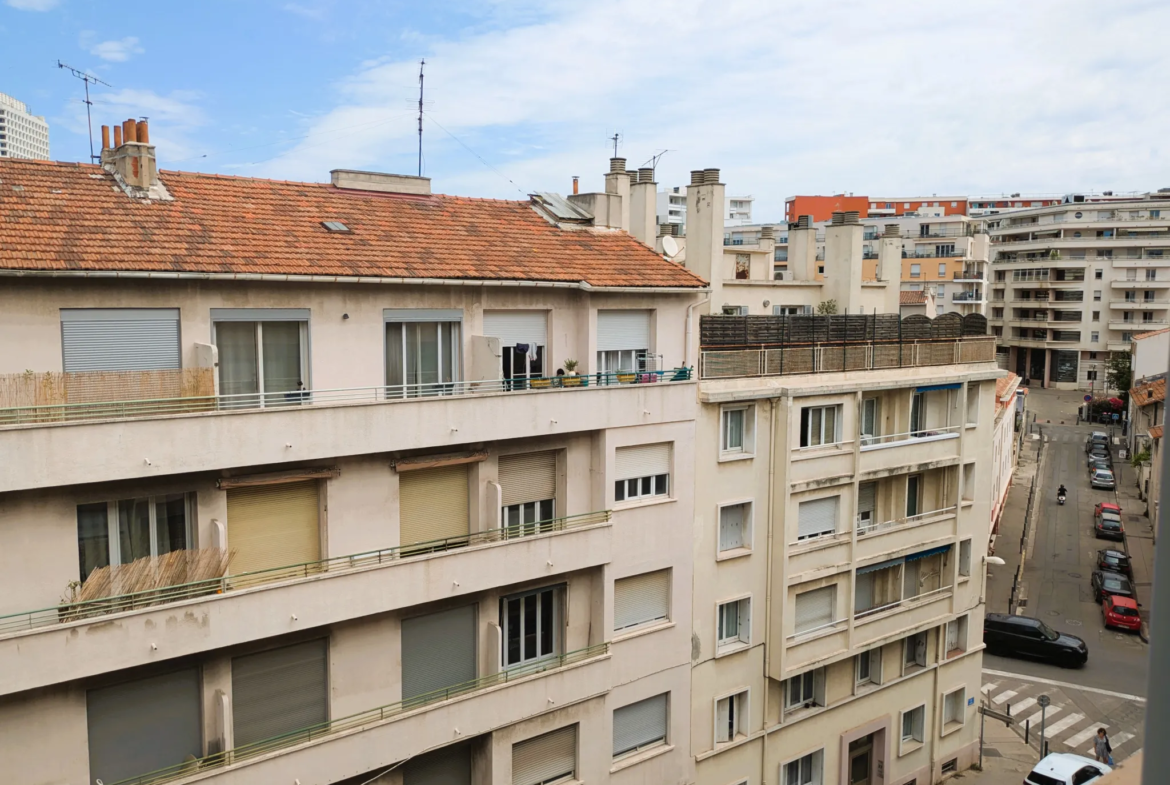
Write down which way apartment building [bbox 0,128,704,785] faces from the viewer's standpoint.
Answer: facing the viewer and to the right of the viewer

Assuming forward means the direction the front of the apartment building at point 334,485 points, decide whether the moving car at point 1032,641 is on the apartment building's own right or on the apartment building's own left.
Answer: on the apartment building's own left

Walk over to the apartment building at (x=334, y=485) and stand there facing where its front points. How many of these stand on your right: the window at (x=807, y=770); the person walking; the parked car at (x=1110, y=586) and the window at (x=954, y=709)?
0

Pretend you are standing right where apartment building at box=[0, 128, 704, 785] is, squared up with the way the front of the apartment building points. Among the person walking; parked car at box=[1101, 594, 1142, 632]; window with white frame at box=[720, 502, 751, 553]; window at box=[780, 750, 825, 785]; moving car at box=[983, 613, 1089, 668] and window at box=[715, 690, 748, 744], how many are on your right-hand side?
0

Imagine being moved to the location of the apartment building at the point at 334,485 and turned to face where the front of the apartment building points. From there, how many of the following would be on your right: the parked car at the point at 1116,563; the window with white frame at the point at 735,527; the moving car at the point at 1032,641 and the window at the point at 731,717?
0

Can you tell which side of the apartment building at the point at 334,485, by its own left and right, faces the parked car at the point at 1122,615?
left

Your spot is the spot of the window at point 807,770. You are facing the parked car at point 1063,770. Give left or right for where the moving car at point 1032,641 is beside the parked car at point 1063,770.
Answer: left

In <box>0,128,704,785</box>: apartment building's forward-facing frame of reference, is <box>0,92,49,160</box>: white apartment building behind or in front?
behind

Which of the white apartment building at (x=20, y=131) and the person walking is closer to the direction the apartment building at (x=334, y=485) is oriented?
the person walking

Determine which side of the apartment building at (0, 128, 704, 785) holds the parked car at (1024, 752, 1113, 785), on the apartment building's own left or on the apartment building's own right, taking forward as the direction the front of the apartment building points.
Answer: on the apartment building's own left

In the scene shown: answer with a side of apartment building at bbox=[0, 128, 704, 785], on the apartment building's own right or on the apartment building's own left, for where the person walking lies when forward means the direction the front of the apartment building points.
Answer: on the apartment building's own left

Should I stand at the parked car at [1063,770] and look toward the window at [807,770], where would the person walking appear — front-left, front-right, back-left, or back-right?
back-right

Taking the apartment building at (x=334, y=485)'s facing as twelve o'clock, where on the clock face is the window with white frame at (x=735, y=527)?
The window with white frame is roughly at 10 o'clock from the apartment building.

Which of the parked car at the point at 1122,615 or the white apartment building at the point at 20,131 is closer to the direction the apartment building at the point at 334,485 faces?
the parked car

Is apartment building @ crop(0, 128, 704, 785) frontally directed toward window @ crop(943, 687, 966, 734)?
no

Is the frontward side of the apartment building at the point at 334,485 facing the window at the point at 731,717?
no

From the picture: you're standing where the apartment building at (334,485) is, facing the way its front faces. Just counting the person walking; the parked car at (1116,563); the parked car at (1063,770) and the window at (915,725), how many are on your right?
0

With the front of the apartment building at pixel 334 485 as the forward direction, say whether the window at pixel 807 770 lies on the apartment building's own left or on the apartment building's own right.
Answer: on the apartment building's own left

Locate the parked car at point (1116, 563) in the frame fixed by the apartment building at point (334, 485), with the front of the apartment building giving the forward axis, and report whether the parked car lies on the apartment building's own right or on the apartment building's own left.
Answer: on the apartment building's own left
